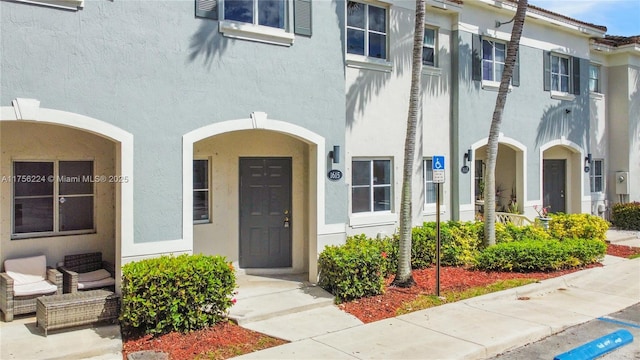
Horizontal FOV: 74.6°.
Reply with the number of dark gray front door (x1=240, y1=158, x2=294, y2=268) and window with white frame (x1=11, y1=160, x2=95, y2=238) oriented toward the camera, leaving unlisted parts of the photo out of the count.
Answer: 2

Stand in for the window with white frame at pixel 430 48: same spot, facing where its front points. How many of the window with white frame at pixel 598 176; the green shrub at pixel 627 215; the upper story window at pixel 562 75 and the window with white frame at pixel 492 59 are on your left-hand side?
4

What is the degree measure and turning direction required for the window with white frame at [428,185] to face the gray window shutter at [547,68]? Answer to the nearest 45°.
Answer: approximately 90° to its left

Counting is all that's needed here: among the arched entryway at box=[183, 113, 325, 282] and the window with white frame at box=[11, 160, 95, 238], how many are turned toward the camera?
2

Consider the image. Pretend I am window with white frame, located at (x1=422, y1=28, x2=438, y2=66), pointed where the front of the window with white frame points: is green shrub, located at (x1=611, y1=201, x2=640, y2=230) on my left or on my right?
on my left

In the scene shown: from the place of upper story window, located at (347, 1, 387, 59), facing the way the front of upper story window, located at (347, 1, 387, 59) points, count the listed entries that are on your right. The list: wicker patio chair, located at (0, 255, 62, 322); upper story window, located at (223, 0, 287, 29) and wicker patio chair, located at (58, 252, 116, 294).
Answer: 3

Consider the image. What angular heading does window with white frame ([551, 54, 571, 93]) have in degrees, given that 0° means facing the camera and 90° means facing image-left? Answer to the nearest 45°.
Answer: approximately 315°

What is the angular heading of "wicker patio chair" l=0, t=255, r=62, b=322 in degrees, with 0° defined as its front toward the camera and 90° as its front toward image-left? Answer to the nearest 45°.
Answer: approximately 315°

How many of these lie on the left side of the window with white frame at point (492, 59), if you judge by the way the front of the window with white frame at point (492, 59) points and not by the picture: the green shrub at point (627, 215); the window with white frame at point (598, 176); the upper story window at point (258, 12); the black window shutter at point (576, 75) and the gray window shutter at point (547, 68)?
4

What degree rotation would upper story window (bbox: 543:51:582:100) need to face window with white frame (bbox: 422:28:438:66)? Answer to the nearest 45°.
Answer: approximately 90° to its right
